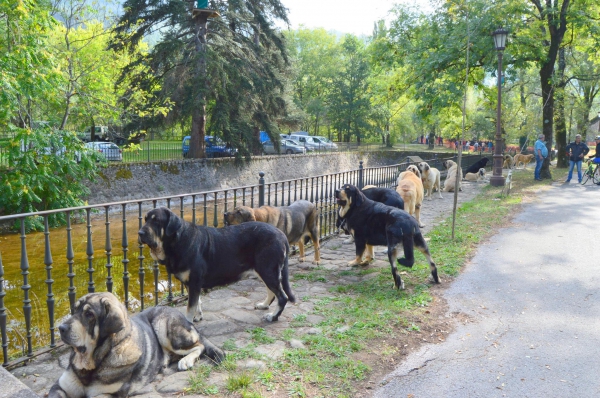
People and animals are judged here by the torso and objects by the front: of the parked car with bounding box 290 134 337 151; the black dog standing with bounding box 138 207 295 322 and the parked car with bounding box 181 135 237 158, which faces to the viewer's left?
the black dog standing

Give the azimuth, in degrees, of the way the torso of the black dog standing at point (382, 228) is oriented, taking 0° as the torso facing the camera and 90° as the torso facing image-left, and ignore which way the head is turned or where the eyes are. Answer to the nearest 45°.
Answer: approximately 135°

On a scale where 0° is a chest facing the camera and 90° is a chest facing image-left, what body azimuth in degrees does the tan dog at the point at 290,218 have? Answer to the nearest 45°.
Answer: approximately 90°

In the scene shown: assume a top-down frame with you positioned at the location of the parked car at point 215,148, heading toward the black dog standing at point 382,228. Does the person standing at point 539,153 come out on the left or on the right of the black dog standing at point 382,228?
left

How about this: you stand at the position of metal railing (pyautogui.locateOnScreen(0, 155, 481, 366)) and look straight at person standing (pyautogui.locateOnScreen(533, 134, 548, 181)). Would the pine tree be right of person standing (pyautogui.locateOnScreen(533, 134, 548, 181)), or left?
left

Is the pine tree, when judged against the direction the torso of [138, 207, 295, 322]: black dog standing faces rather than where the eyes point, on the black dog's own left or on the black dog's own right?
on the black dog's own right

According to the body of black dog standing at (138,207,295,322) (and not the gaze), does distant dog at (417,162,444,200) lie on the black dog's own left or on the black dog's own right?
on the black dog's own right
